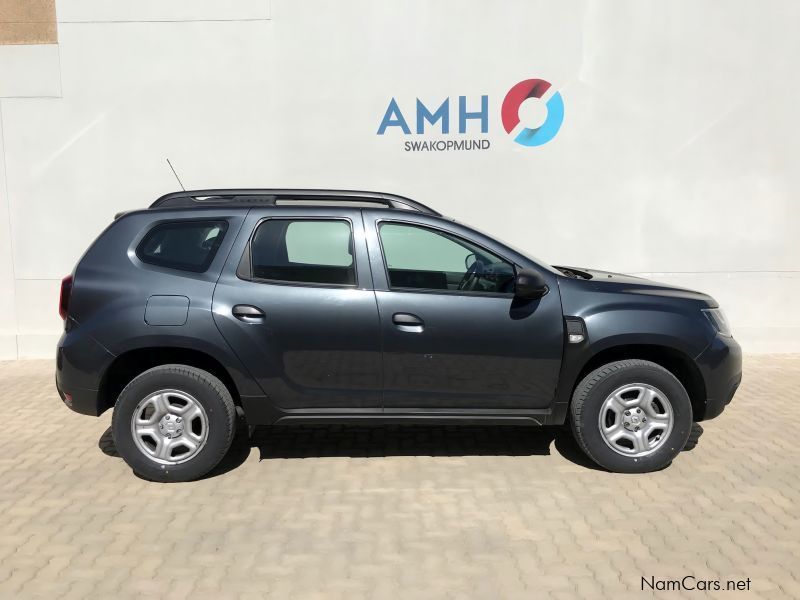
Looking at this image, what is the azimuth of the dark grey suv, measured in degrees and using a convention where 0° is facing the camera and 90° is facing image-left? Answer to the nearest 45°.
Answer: approximately 270°
